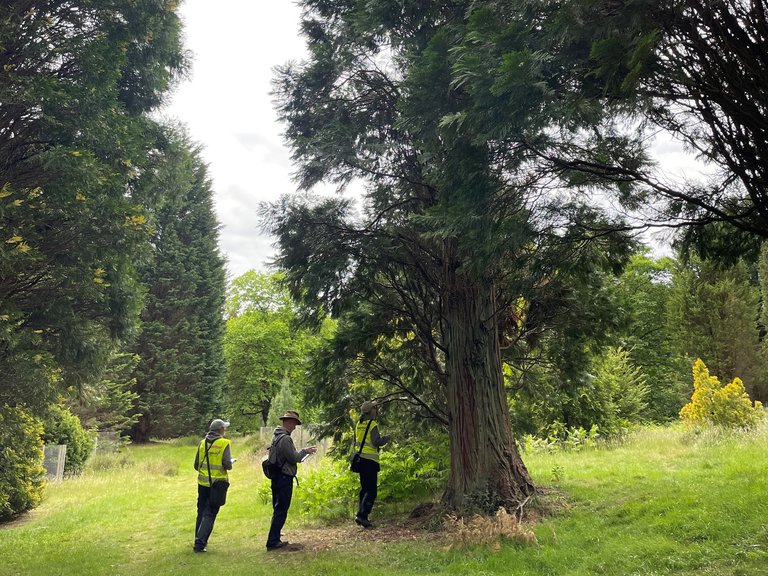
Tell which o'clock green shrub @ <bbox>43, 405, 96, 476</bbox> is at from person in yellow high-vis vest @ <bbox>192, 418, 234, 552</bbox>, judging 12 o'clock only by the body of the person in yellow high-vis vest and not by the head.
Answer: The green shrub is roughly at 10 o'clock from the person in yellow high-vis vest.

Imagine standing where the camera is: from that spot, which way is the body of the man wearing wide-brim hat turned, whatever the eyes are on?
to the viewer's right

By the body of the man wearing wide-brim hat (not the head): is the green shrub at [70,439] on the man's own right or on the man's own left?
on the man's own left

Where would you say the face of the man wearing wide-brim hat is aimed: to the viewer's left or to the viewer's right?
to the viewer's right

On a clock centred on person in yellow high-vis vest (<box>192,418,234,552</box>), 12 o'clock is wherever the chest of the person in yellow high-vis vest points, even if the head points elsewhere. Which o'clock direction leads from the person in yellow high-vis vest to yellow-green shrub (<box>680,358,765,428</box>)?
The yellow-green shrub is roughly at 1 o'clock from the person in yellow high-vis vest.

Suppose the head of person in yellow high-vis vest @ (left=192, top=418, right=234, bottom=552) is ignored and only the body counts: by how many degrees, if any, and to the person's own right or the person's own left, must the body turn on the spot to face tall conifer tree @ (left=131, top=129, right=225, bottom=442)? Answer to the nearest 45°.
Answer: approximately 45° to the person's own left

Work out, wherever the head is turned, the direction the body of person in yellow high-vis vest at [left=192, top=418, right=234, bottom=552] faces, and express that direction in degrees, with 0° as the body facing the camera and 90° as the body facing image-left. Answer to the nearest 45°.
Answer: approximately 225°

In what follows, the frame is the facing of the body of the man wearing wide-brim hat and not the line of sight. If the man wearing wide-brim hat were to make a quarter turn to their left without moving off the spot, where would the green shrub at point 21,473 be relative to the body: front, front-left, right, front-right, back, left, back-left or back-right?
front-left

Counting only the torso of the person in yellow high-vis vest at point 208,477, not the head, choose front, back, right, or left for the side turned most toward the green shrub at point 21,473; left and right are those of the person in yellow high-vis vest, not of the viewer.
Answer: left

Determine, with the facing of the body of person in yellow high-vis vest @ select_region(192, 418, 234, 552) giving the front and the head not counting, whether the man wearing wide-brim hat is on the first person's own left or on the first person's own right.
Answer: on the first person's own right
